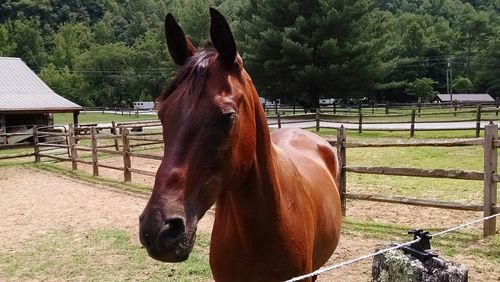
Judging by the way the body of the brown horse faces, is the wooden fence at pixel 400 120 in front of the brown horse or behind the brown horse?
behind

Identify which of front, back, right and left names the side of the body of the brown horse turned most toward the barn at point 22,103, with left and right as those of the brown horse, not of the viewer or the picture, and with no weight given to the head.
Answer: right

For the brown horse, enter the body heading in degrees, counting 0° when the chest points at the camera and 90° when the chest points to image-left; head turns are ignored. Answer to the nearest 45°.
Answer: approximately 45°

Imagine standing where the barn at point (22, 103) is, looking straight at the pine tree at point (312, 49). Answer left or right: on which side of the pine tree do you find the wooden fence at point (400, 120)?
right

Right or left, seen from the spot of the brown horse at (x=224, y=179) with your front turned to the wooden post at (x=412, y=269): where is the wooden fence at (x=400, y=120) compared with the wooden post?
left

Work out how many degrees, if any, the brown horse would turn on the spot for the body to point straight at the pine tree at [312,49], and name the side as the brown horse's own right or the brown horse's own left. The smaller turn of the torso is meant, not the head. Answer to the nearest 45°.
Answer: approximately 135° to the brown horse's own right

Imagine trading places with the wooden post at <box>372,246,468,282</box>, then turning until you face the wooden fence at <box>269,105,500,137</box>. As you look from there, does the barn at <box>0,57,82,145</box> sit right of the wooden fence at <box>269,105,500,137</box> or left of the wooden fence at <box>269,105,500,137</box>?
left
